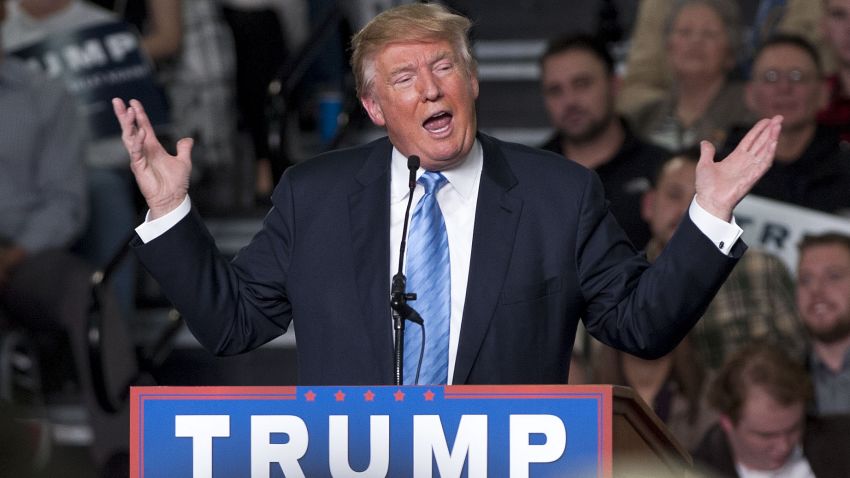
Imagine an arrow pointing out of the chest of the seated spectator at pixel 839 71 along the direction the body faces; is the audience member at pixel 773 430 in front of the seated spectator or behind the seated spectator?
in front

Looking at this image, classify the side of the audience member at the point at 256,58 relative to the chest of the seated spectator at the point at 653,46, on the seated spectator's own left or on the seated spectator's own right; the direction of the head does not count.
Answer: on the seated spectator's own right

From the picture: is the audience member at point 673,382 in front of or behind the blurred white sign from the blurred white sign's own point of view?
in front

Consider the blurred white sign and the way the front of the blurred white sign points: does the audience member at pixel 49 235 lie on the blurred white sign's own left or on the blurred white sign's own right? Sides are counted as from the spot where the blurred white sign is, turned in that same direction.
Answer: on the blurred white sign's own right

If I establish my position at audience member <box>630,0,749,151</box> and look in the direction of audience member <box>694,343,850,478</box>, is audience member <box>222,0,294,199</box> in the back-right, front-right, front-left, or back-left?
back-right

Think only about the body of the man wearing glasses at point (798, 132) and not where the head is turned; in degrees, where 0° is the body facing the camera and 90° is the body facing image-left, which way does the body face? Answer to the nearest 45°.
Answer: approximately 0°

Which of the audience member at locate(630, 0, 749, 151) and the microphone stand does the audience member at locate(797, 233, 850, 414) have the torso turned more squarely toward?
the microphone stand

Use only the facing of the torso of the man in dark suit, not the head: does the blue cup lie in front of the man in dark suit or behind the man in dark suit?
behind

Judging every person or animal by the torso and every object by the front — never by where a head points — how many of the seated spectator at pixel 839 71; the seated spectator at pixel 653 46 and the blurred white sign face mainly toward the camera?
3
